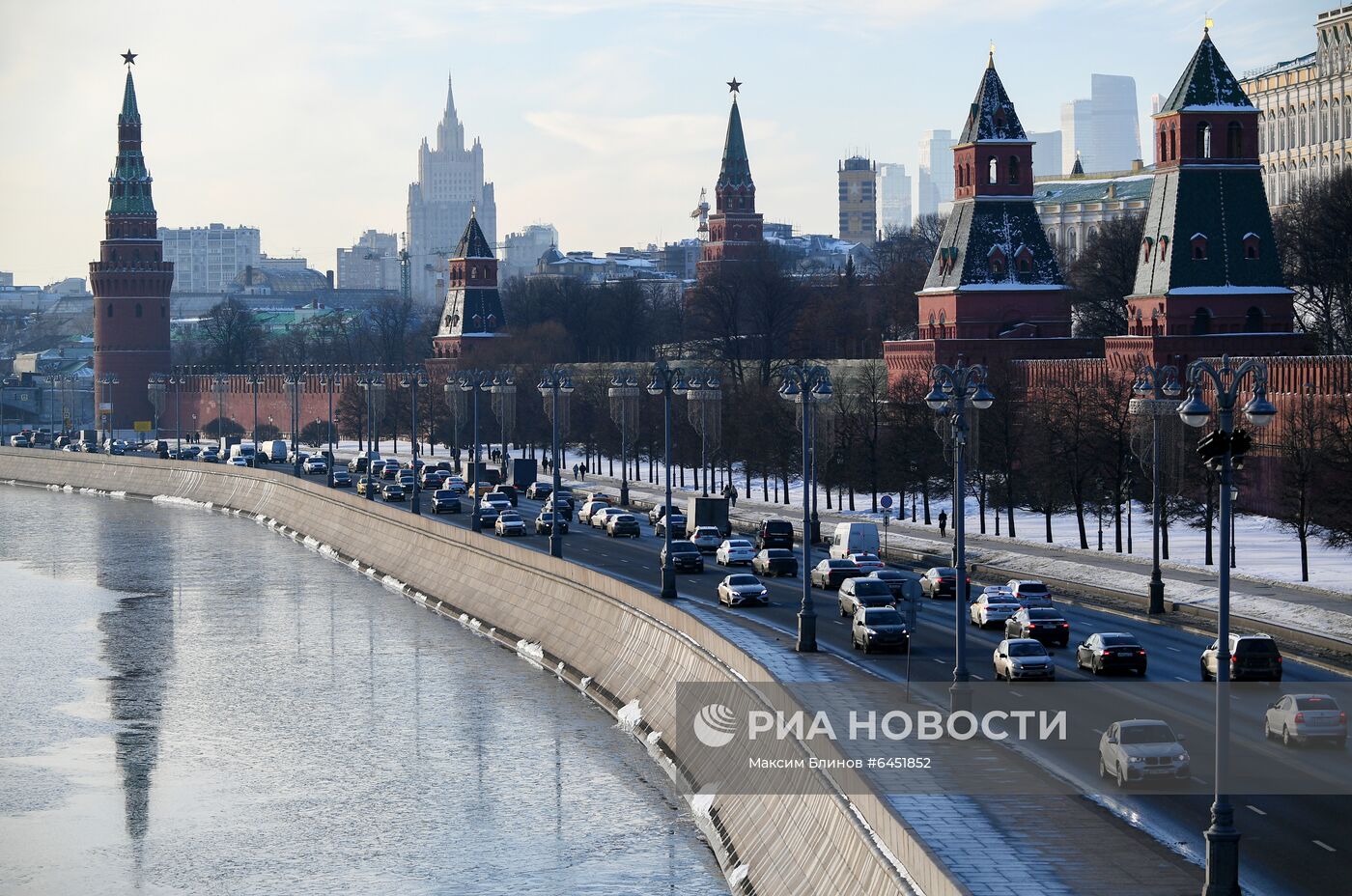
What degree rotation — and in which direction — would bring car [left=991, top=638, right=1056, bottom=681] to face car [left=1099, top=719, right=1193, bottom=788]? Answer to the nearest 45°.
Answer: approximately 45° to its right

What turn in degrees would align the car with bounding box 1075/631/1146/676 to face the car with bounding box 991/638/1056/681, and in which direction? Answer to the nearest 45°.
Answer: approximately 90° to its left

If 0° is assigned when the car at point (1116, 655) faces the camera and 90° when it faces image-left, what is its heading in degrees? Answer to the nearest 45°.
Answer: approximately 135°

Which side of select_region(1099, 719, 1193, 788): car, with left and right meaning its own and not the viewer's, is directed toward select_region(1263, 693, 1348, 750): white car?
left

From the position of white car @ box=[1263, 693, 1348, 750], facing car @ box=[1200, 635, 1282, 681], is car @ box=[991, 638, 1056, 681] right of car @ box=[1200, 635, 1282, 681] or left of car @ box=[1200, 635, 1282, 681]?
left

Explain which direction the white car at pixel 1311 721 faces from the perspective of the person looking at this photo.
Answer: facing away from the viewer and to the left of the viewer

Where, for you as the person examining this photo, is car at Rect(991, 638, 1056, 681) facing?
facing the viewer and to the right of the viewer

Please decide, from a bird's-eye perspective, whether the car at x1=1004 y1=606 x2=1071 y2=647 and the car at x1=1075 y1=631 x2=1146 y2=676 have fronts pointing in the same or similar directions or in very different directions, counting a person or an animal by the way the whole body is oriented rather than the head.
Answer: same or similar directions

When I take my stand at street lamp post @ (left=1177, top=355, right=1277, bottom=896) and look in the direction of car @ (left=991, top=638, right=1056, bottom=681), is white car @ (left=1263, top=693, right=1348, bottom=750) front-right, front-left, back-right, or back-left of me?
front-right

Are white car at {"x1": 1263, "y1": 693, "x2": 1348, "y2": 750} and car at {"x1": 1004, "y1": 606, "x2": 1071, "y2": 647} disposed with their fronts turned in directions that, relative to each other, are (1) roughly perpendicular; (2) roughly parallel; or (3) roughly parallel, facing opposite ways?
roughly parallel

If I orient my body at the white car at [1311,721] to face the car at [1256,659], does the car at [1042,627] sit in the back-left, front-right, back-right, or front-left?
front-left

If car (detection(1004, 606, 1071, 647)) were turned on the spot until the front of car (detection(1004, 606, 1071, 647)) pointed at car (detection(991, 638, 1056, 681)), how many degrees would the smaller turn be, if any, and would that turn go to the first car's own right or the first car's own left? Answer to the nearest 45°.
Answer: approximately 135° to the first car's own left

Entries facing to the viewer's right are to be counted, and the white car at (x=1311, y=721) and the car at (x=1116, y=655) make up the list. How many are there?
0

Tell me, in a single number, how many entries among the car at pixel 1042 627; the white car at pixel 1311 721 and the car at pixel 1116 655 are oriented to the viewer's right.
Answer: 0

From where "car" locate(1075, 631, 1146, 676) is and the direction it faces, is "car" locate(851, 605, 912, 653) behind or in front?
in front

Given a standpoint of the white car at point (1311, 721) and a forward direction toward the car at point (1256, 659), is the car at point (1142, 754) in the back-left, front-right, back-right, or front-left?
back-left

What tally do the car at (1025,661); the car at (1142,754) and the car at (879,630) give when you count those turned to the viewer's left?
0
